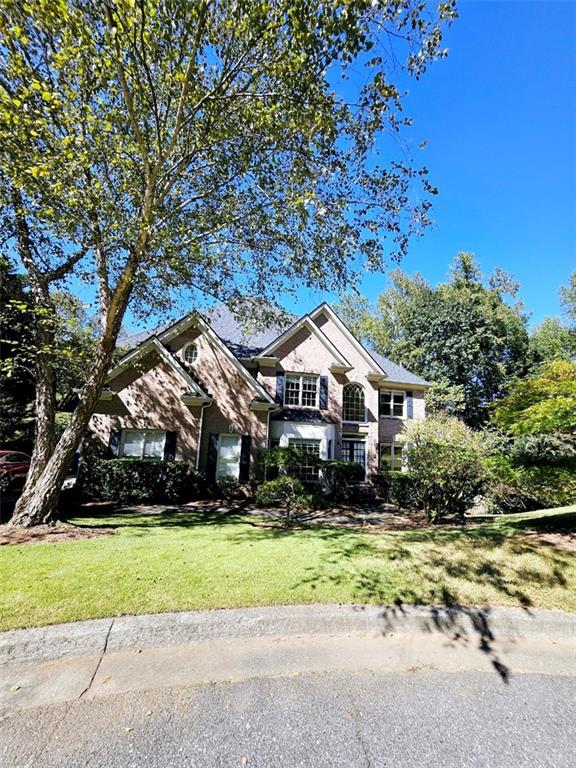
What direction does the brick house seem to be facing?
toward the camera

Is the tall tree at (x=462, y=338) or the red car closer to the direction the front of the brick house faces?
the red car

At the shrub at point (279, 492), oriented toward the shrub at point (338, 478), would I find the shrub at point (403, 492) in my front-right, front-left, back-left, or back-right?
front-right

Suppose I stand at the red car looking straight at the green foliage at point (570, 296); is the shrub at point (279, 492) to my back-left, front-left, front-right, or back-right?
front-right

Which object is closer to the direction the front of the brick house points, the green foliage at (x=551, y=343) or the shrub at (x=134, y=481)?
the shrub

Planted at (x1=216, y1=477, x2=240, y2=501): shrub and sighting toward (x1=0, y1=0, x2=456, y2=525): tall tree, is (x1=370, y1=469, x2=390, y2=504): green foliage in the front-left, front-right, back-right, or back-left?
back-left

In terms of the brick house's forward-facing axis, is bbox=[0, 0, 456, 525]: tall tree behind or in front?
in front

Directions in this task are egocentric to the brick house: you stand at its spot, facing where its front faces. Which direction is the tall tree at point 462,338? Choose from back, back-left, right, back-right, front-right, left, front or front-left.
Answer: back-left

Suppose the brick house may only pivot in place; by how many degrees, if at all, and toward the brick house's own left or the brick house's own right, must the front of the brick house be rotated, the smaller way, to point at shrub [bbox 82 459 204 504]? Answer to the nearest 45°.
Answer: approximately 45° to the brick house's own right

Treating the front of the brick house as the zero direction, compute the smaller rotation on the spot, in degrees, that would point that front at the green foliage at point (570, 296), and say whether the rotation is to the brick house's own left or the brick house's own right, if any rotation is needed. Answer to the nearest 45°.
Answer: approximately 135° to the brick house's own left

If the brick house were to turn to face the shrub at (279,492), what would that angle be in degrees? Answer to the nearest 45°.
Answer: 0° — it already faces it

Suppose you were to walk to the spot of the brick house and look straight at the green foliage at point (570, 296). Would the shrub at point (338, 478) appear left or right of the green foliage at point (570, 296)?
right
